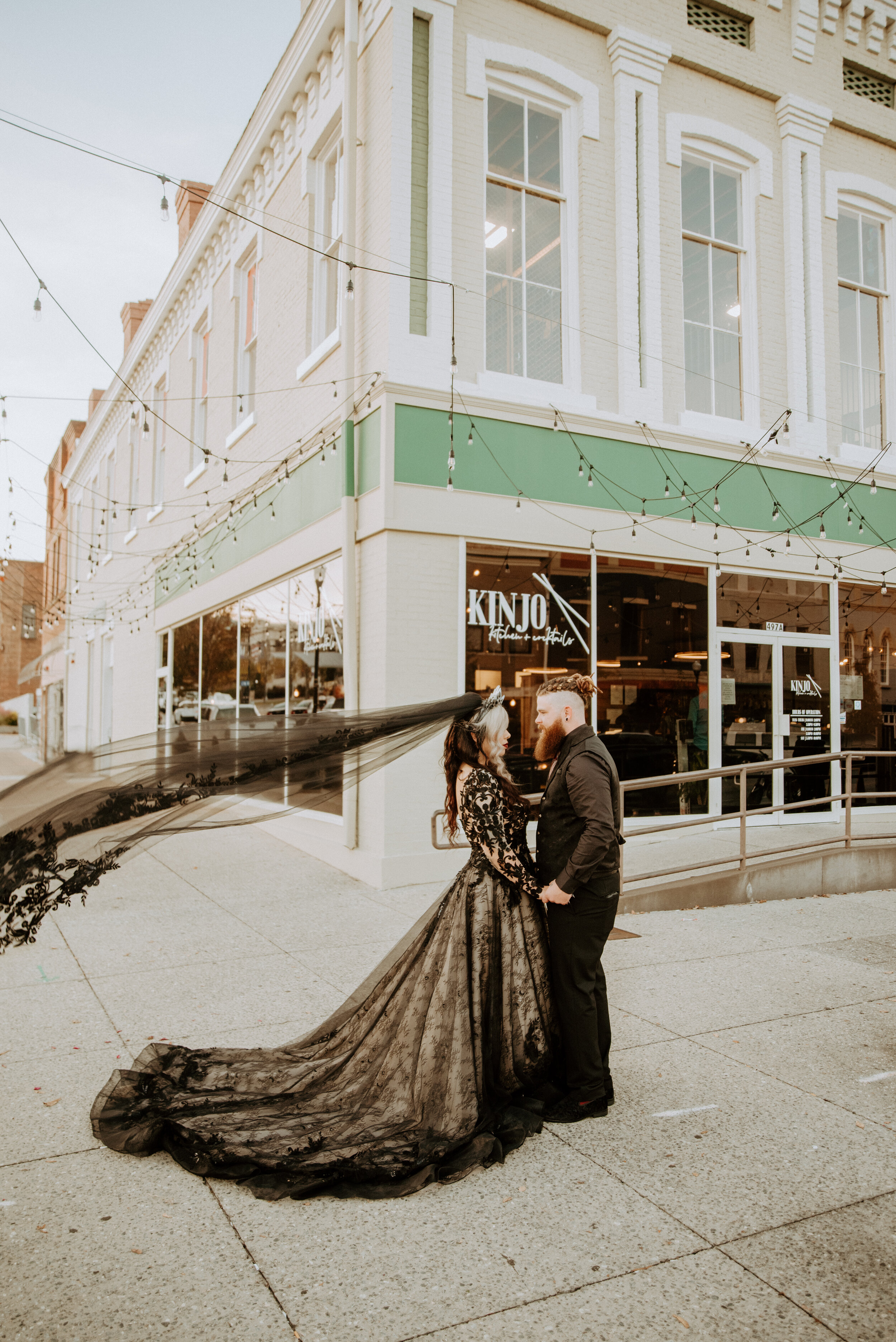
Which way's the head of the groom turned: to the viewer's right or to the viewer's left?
to the viewer's left

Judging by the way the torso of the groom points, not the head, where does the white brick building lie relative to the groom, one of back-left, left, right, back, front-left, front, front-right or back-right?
right

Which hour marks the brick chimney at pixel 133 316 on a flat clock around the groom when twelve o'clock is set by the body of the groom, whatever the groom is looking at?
The brick chimney is roughly at 2 o'clock from the groom.

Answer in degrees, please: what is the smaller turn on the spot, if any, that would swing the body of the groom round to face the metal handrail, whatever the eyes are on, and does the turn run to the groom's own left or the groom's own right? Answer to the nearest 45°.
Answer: approximately 90° to the groom's own right

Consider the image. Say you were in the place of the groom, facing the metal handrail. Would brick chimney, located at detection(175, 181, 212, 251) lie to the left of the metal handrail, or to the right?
left

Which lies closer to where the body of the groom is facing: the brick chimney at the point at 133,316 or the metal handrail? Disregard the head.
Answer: the brick chimney

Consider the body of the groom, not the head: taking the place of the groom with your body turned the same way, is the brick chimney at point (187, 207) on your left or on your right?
on your right

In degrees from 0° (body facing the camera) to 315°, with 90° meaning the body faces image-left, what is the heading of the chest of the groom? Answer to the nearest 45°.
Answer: approximately 90°
